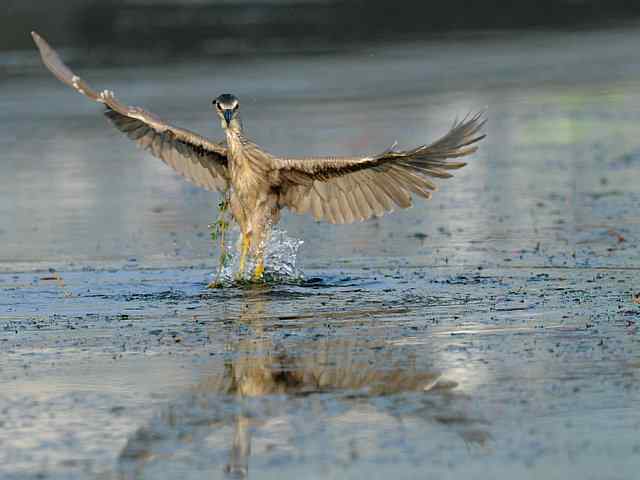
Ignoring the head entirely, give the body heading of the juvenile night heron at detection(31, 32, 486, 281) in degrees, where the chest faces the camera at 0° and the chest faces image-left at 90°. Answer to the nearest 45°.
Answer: approximately 0°
